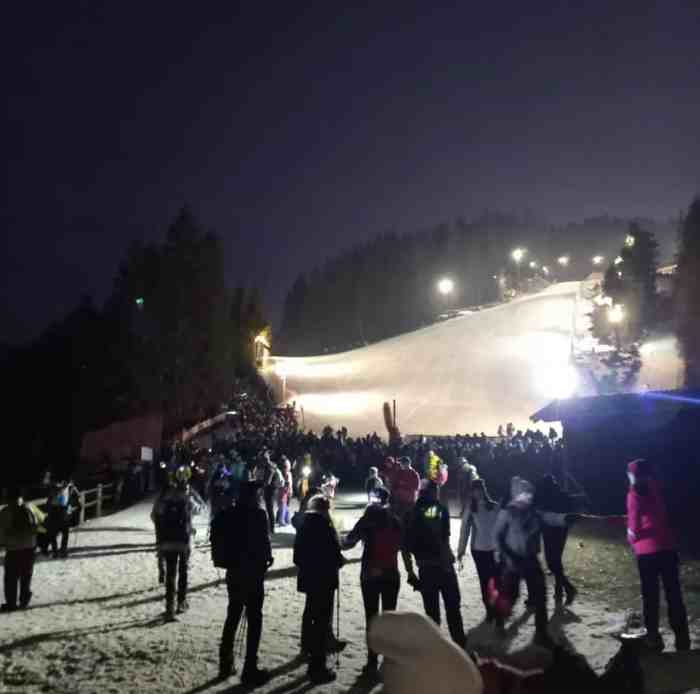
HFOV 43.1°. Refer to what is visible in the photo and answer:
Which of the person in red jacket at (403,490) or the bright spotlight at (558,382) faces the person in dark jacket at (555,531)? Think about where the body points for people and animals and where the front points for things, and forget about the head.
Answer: the bright spotlight

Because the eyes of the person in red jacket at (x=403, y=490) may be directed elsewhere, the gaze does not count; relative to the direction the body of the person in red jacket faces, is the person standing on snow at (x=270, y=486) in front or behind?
in front

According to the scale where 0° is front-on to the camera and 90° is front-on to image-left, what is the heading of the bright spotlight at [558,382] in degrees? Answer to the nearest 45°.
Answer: approximately 0°

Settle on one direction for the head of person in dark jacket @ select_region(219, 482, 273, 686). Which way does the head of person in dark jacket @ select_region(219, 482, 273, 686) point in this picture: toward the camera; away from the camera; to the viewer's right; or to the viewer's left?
away from the camera

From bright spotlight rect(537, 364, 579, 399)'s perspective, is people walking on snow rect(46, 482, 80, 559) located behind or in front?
in front

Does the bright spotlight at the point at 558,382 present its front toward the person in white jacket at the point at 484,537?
yes
